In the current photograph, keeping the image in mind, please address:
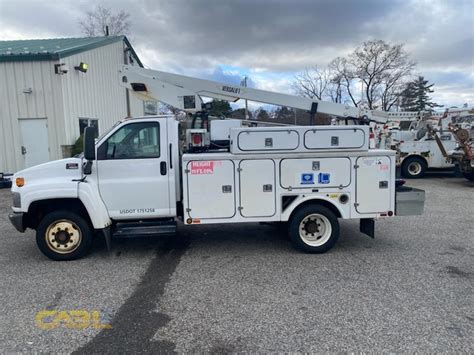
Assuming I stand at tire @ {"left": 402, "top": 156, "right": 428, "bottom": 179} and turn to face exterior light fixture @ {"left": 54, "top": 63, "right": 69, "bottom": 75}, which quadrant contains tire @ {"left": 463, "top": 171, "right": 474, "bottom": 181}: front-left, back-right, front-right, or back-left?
back-left

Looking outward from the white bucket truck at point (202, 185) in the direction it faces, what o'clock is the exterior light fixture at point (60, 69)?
The exterior light fixture is roughly at 2 o'clock from the white bucket truck.

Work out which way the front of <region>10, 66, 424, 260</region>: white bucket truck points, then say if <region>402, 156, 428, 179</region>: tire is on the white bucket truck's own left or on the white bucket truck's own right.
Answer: on the white bucket truck's own right

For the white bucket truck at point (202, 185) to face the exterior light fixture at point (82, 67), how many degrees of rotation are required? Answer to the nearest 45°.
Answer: approximately 45° to its right

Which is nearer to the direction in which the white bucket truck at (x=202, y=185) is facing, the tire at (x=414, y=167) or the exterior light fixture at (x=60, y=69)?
the exterior light fixture

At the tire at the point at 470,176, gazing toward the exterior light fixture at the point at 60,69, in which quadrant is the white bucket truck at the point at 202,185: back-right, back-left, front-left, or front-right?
front-left

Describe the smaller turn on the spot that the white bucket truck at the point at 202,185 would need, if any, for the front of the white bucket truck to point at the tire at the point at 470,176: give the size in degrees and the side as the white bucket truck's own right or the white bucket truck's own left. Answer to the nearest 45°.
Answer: approximately 135° to the white bucket truck's own right

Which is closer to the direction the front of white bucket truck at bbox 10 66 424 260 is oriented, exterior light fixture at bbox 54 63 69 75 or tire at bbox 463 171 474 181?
the exterior light fixture

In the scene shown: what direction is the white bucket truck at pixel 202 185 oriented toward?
to the viewer's left
